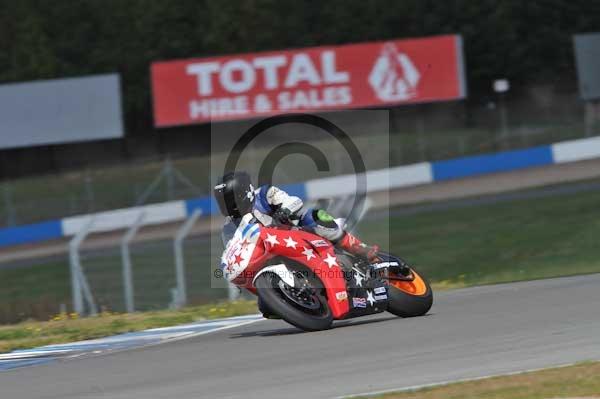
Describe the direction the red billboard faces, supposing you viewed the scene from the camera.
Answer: facing the viewer

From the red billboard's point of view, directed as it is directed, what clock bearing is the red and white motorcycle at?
The red and white motorcycle is roughly at 12 o'clock from the red billboard.

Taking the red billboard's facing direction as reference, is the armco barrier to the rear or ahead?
ahead
